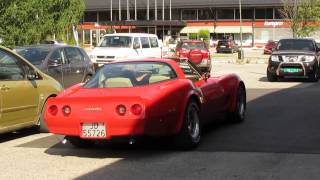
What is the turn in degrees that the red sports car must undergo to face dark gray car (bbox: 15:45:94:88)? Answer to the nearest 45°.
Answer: approximately 45° to its left

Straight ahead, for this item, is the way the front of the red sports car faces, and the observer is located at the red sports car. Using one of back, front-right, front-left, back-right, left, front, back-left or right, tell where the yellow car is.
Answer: left

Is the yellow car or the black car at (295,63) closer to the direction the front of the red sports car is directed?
the black car

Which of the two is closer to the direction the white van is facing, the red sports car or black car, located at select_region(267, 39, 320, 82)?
the red sports car

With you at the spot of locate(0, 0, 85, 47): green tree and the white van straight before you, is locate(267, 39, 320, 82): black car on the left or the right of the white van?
right

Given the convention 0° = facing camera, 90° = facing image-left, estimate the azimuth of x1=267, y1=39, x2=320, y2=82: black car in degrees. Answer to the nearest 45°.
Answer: approximately 0°

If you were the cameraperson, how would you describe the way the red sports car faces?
facing away from the viewer and to the right of the viewer
